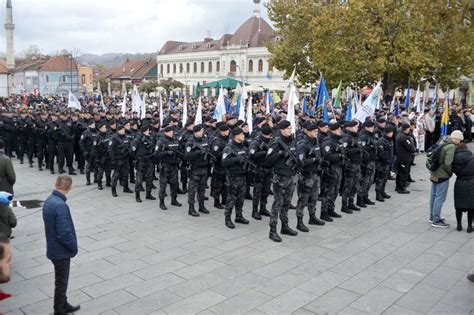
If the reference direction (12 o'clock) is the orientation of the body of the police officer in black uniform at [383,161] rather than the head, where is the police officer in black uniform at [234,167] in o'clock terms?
the police officer in black uniform at [234,167] is roughly at 3 o'clock from the police officer in black uniform at [383,161].

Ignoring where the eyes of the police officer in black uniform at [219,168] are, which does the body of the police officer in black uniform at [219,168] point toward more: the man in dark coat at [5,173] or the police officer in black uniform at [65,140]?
the man in dark coat

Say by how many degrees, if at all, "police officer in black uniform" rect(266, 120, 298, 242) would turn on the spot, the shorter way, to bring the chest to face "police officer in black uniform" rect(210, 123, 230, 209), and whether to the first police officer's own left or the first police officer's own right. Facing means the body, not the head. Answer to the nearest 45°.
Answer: approximately 180°

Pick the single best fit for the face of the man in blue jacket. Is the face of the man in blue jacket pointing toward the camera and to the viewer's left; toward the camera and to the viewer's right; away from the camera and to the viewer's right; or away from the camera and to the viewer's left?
away from the camera and to the viewer's right

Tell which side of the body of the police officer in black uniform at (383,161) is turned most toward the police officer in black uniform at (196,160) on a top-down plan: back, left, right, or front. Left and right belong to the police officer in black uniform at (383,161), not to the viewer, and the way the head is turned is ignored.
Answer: right

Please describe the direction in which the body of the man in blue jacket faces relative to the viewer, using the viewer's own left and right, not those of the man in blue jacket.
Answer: facing away from the viewer and to the right of the viewer

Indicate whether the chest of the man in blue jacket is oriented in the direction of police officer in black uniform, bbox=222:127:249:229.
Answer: yes
